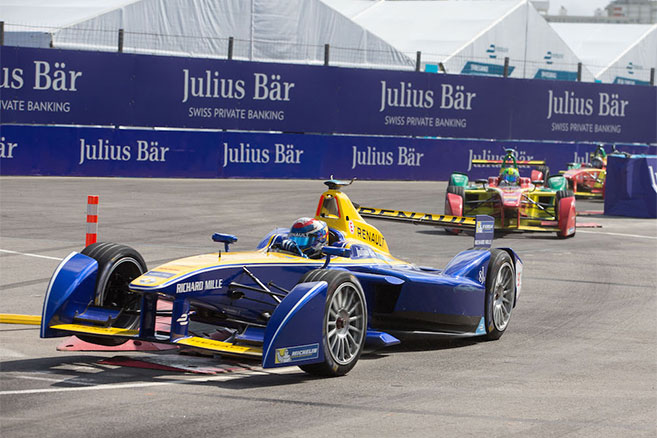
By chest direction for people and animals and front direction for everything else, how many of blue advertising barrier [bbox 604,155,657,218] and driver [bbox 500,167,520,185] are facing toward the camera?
2

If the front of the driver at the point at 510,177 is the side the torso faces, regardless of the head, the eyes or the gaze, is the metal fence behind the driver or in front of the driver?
behind

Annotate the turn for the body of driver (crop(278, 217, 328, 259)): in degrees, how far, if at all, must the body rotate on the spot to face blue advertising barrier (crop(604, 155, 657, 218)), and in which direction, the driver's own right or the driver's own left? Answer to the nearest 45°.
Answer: approximately 180°

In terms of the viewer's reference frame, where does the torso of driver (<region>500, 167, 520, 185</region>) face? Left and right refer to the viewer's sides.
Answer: facing the viewer

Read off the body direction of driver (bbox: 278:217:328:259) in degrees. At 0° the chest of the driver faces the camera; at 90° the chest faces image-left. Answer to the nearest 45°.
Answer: approximately 45°

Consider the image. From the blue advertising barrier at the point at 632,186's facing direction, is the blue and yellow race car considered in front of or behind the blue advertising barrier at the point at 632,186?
in front

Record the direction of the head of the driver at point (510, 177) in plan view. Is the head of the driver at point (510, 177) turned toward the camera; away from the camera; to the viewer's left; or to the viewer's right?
toward the camera

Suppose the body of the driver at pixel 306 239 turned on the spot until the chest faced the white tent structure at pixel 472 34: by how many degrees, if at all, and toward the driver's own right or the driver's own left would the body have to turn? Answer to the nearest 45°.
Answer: approximately 135° to the driver's own right

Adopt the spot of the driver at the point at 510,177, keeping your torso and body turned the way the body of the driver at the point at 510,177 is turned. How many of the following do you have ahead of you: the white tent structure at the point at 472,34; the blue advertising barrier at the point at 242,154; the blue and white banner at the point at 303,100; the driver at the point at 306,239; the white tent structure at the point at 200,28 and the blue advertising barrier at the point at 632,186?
1

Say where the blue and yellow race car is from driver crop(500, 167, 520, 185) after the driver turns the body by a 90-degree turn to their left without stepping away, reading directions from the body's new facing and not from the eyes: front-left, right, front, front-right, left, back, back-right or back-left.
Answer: right

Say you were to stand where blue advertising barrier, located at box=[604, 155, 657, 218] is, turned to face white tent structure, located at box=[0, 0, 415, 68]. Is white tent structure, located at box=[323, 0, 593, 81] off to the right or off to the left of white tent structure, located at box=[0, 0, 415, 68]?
right

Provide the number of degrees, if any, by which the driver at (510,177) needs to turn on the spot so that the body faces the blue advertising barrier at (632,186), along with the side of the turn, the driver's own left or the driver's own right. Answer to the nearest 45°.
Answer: approximately 135° to the driver's own left
